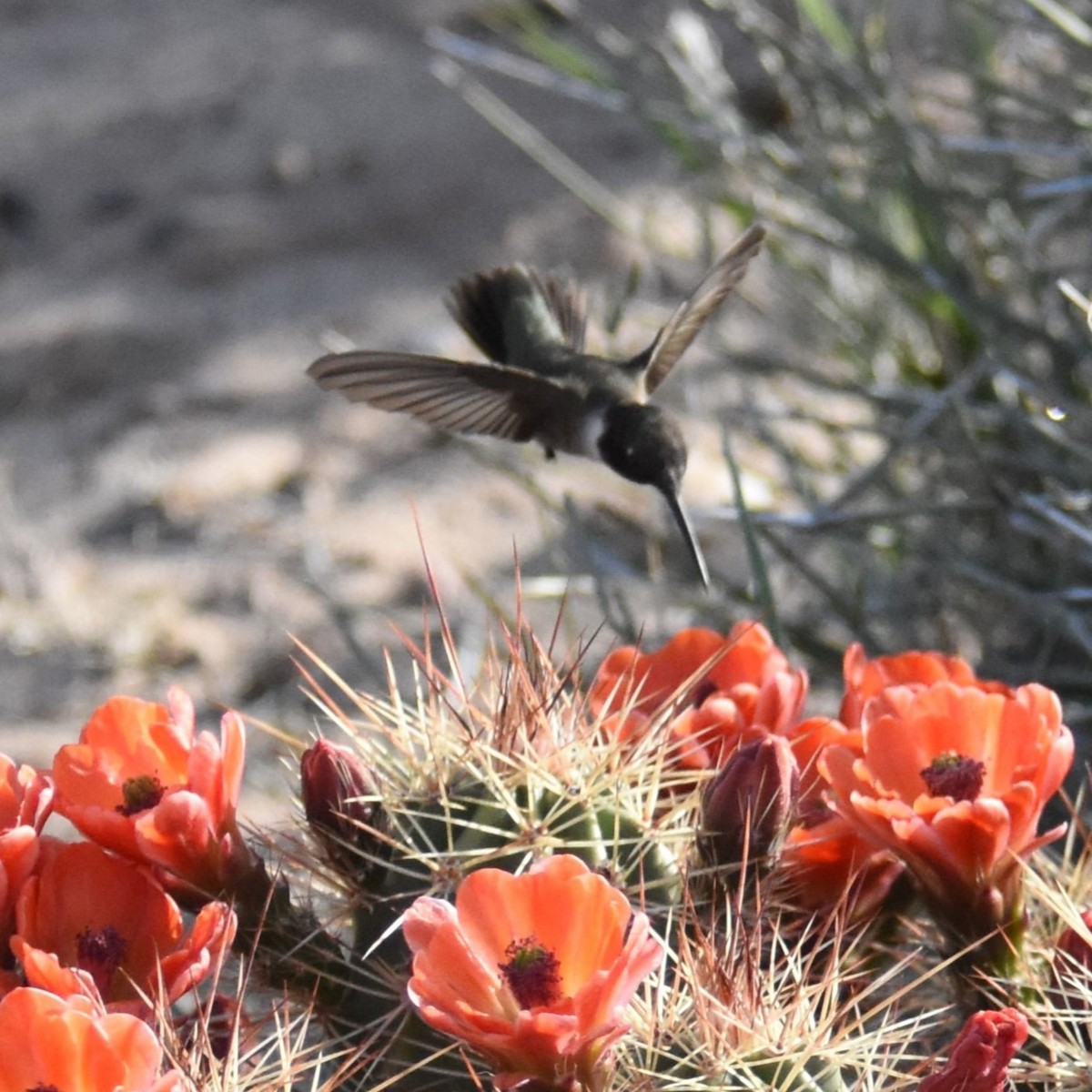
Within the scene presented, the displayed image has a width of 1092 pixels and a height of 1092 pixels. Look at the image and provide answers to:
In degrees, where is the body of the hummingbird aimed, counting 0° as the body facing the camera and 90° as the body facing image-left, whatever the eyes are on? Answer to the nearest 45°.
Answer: approximately 315°
